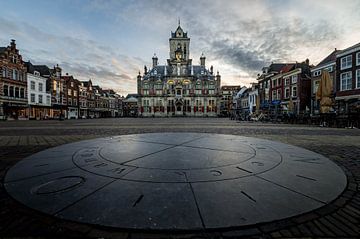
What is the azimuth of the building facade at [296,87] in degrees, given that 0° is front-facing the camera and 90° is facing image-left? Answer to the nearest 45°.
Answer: approximately 45°

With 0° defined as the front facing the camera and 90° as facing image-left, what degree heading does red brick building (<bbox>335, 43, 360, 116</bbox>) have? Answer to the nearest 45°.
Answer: approximately 45°

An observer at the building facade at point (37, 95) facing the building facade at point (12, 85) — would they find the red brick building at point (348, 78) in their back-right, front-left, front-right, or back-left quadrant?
front-left

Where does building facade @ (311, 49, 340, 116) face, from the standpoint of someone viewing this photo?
facing the viewer and to the left of the viewer

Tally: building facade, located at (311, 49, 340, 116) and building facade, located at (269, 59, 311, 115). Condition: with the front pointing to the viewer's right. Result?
0

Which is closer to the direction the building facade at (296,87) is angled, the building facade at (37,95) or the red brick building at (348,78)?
the building facade

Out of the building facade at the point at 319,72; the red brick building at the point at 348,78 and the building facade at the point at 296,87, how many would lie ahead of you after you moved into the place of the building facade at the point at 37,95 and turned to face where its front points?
3

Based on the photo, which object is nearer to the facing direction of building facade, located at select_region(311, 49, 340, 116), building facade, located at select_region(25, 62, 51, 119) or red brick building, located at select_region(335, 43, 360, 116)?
the building facade

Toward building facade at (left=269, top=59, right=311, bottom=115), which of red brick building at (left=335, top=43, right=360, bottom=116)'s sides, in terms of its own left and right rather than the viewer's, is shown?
right

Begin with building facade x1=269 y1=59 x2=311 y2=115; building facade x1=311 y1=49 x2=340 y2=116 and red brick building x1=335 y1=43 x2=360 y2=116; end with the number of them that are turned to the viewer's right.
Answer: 0

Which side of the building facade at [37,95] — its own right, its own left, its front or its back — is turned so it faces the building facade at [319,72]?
front

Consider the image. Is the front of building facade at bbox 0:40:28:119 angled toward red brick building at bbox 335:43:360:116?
yes

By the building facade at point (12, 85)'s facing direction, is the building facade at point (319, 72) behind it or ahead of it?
ahead

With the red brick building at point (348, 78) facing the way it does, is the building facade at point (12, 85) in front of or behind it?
in front

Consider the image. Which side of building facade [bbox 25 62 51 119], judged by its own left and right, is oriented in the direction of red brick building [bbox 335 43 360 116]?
front

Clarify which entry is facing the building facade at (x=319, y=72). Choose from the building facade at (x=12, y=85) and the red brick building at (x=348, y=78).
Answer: the building facade at (x=12, y=85)

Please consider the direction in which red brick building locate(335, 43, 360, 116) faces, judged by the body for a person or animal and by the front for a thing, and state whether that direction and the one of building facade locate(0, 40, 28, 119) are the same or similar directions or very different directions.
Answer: very different directions

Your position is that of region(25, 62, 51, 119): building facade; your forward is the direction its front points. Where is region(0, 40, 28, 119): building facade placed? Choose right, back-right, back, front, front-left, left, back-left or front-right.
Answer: right

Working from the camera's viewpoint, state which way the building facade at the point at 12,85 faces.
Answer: facing the viewer and to the right of the viewer
